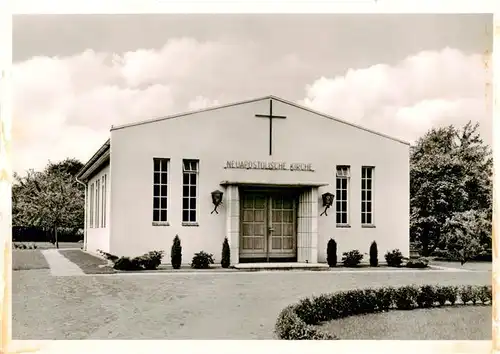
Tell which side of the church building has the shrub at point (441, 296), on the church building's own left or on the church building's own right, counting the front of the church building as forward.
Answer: on the church building's own left

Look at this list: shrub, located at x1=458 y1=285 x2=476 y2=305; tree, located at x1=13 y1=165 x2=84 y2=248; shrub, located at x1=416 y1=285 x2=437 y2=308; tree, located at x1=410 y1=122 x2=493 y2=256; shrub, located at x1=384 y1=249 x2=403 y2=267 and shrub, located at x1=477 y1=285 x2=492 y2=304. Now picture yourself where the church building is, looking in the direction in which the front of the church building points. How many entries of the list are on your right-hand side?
1

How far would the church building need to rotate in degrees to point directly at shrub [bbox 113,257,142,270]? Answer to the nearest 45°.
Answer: approximately 90° to its right

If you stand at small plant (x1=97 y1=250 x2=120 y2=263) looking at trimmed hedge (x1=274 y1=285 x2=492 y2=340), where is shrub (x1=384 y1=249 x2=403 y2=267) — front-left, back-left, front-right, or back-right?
front-left

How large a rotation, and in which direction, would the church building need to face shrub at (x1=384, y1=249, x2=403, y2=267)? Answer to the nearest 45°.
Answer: approximately 90° to its left

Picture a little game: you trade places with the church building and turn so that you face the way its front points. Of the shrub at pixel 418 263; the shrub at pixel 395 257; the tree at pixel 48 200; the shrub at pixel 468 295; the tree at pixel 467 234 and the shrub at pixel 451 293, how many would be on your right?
1

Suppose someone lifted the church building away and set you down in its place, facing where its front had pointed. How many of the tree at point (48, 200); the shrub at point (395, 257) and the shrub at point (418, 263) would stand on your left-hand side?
2

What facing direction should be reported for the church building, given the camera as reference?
facing the viewer

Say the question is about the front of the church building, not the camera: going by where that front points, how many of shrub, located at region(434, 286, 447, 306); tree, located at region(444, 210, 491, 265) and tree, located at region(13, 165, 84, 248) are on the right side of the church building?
1

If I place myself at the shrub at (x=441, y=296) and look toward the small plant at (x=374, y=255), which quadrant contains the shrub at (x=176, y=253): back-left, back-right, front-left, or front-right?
front-left

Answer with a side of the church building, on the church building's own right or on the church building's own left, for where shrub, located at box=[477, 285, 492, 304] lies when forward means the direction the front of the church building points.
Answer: on the church building's own left
